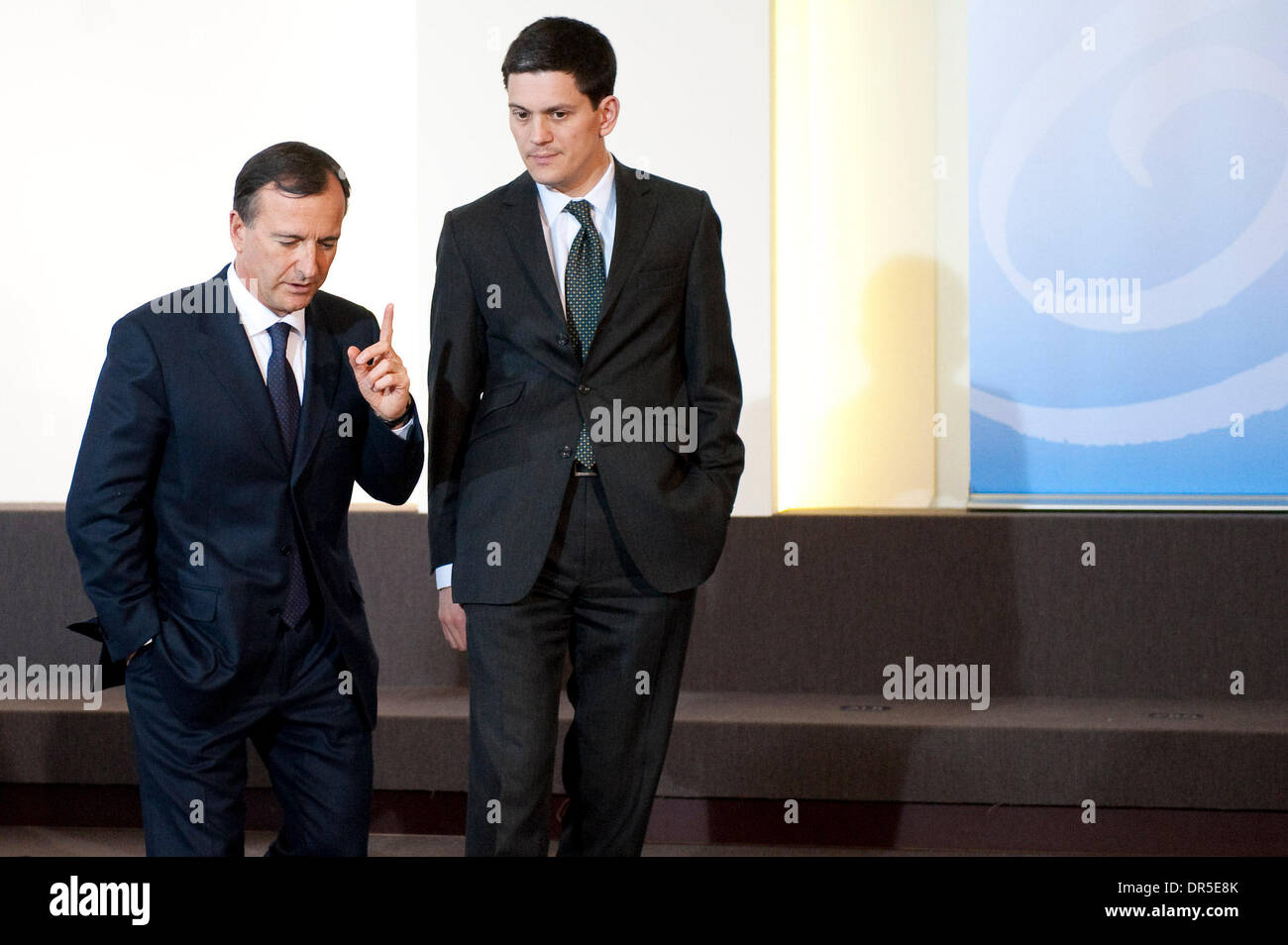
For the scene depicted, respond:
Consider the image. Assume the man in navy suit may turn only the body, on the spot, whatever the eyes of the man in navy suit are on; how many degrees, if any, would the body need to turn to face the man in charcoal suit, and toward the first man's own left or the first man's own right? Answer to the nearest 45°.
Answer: approximately 45° to the first man's own left

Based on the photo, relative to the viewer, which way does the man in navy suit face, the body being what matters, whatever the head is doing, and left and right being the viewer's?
facing the viewer and to the right of the viewer

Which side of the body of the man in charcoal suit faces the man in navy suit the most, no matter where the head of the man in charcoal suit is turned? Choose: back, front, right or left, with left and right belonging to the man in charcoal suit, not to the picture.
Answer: right

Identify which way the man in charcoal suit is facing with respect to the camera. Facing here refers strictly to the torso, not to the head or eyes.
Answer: toward the camera

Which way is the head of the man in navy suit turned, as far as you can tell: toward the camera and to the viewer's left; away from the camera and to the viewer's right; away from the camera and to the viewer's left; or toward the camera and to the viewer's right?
toward the camera and to the viewer's right

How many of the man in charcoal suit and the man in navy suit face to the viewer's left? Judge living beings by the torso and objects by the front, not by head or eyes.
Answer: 0
